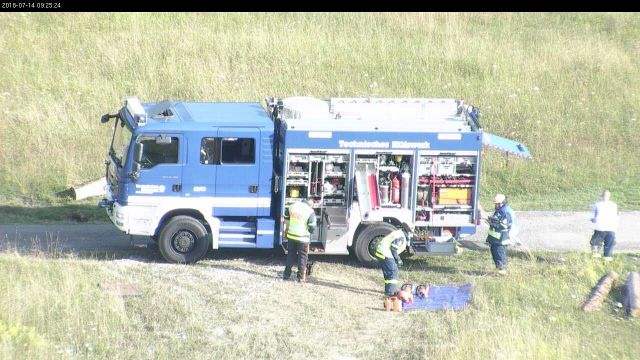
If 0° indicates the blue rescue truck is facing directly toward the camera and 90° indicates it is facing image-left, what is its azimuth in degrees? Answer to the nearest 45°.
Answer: approximately 90°

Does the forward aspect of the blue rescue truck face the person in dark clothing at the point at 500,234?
no

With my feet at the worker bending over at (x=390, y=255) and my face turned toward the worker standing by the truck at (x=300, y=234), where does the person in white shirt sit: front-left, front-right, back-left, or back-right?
back-right

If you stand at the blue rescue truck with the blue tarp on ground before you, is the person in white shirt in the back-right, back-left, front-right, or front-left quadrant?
front-left

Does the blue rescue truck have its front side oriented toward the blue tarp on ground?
no

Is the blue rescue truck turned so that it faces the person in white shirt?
no

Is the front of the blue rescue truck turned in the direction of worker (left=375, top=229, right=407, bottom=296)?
no
